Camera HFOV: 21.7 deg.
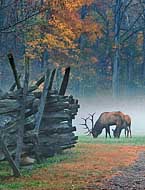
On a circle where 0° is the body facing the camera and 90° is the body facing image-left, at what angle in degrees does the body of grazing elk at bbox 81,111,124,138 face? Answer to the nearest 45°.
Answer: approximately 90°
